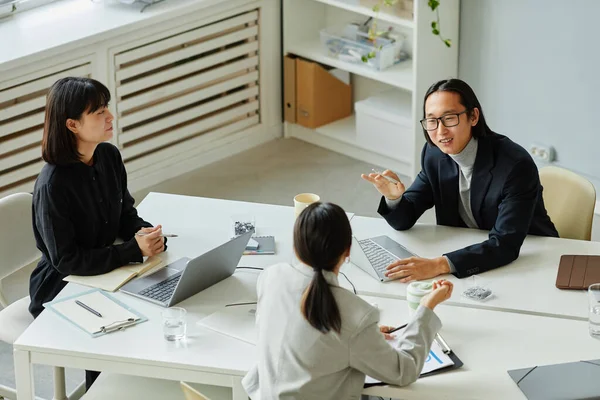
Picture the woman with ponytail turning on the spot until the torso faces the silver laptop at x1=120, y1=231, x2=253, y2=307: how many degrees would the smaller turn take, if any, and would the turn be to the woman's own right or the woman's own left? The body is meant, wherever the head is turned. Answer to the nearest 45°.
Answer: approximately 90° to the woman's own left

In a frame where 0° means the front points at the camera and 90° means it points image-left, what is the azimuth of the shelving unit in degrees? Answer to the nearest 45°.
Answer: approximately 45°

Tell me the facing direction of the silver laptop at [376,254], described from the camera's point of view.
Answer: facing away from the viewer and to the right of the viewer

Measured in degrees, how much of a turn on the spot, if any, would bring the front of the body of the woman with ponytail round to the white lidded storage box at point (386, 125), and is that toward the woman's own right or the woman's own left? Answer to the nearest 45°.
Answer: approximately 45° to the woman's own left

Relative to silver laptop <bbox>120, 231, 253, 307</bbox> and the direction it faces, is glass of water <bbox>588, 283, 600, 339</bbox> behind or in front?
behind

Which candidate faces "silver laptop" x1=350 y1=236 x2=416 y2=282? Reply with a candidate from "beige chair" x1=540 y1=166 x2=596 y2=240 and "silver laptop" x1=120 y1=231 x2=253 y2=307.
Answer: the beige chair

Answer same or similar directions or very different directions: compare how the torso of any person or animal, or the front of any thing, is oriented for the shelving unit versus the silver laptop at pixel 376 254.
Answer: very different directions

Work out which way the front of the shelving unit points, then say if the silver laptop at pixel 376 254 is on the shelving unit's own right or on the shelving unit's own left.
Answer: on the shelving unit's own left

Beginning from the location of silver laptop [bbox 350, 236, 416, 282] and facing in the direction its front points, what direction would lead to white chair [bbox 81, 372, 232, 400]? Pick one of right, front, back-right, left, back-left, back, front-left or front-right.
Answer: back

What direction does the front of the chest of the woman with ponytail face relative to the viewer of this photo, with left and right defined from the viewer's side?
facing away from the viewer and to the right of the viewer

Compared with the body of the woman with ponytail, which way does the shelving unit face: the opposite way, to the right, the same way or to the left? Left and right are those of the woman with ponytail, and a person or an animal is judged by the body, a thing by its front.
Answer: the opposite way
